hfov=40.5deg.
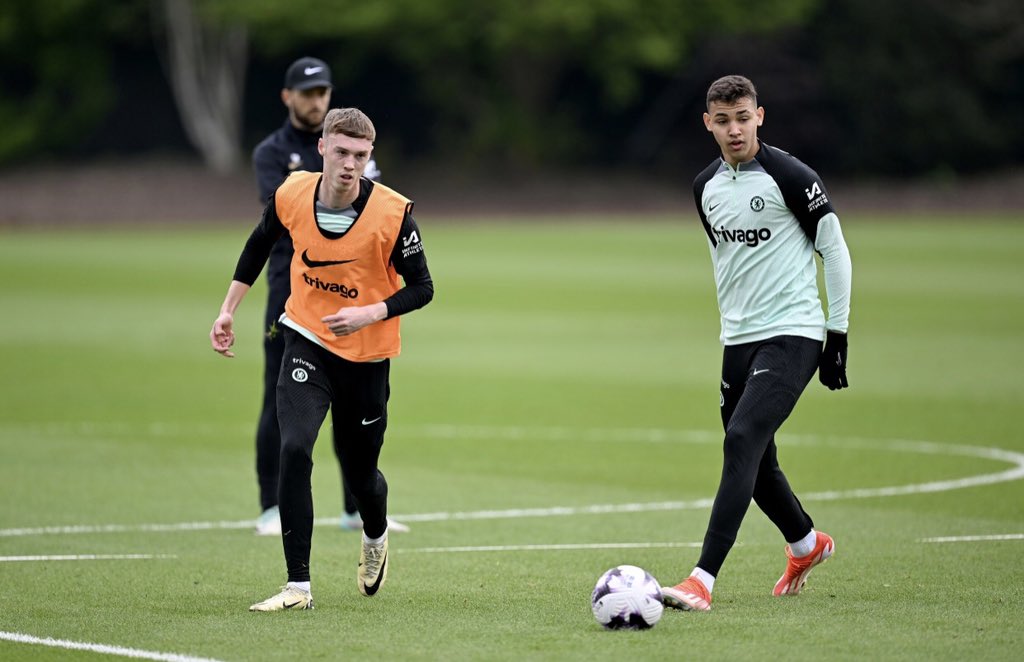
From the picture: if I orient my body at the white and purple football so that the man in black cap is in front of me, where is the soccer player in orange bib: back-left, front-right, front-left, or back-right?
front-left

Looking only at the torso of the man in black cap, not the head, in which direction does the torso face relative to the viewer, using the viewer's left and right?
facing the viewer and to the right of the viewer

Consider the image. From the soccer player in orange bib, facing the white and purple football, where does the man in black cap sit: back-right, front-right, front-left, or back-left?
back-left

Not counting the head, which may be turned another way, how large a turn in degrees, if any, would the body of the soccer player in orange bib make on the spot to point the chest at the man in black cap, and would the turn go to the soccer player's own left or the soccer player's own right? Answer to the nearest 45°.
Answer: approximately 135° to the soccer player's own right

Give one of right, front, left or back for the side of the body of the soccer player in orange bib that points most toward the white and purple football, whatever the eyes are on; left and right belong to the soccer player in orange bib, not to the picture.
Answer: left

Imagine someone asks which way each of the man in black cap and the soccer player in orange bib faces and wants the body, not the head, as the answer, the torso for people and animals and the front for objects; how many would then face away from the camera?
0

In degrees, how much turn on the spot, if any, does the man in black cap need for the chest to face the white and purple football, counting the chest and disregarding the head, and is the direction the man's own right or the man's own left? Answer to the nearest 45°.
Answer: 0° — they already face it

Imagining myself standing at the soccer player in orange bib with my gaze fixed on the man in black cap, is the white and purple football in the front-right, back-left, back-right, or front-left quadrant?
back-right

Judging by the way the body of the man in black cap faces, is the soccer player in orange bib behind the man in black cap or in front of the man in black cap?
in front

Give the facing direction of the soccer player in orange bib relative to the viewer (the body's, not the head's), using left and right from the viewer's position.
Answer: facing the viewer and to the left of the viewer
